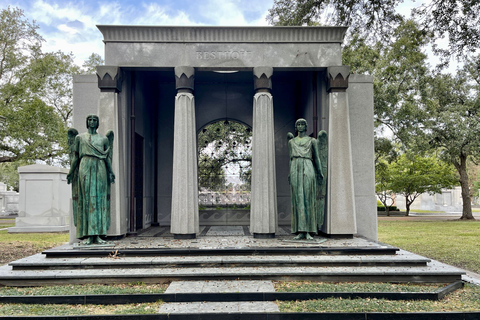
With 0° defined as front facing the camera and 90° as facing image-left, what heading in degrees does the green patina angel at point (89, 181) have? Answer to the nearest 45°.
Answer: approximately 0°

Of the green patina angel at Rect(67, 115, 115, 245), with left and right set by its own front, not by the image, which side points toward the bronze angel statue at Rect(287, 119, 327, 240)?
left

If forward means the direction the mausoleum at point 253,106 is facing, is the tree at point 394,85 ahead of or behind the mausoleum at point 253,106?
behind

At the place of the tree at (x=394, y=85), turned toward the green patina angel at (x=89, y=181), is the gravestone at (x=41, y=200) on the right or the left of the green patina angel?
right

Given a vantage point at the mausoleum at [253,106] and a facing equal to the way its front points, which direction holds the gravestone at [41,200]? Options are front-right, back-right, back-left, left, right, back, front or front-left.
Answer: back-right
